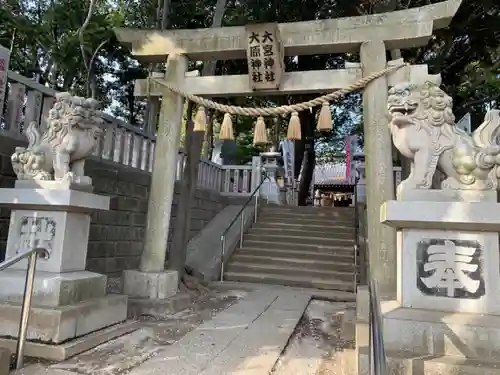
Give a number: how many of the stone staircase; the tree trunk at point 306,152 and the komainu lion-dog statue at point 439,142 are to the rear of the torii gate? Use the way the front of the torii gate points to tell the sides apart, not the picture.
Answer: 2

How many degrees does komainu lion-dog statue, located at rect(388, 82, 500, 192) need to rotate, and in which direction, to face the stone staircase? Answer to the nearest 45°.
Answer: approximately 45° to its right

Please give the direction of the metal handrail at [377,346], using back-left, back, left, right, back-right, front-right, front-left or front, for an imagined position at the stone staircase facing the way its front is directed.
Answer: front

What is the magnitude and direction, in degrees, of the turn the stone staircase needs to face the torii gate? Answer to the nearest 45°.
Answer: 0° — it already faces it

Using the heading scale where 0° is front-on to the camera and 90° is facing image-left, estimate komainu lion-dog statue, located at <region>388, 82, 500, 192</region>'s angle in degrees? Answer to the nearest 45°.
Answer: approximately 90°

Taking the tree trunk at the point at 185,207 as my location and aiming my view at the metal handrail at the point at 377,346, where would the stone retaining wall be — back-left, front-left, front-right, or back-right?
back-right

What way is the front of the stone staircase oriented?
toward the camera

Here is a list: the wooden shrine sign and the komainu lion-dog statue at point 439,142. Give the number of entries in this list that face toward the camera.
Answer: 1

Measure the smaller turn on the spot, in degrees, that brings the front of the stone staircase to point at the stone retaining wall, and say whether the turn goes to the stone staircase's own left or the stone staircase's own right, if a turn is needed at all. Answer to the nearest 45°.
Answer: approximately 45° to the stone staircase's own right

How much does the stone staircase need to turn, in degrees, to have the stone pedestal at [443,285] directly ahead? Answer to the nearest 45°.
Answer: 0° — it already faces it

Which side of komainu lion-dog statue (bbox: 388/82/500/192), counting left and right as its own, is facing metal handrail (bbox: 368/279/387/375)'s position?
left

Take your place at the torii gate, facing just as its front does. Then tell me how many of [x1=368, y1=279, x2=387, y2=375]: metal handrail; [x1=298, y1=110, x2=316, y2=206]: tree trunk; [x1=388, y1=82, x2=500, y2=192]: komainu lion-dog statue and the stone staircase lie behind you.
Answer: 2

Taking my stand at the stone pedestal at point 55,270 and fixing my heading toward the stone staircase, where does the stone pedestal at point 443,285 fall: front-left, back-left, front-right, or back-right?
front-right

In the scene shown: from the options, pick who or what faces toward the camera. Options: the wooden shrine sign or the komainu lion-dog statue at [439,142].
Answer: the wooden shrine sign
